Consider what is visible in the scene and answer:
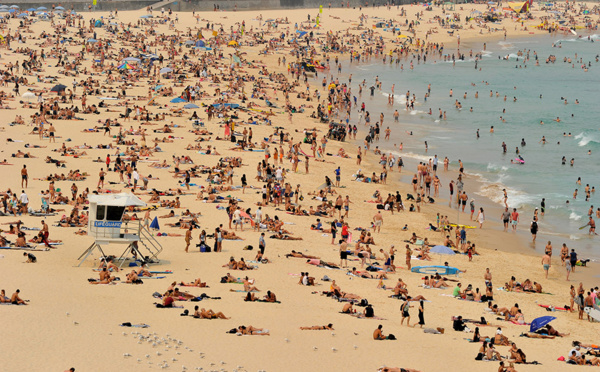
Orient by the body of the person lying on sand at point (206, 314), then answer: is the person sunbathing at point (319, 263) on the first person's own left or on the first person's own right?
on the first person's own left

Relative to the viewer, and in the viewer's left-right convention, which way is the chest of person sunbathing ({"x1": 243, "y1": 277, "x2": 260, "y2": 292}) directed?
facing to the right of the viewer

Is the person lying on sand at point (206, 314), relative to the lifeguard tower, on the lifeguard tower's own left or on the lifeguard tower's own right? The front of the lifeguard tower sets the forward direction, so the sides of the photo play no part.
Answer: on the lifeguard tower's own right

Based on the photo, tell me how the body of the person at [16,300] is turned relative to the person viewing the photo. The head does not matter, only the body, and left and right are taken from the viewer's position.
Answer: facing to the right of the viewer

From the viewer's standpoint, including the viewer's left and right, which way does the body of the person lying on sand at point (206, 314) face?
facing to the right of the viewer

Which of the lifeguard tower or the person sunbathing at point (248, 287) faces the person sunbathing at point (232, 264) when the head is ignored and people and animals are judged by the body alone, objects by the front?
the lifeguard tower

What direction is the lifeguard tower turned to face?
to the viewer's right

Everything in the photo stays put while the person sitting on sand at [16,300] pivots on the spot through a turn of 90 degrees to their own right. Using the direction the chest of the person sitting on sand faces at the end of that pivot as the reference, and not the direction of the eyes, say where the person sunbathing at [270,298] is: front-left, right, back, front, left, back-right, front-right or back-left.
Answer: left

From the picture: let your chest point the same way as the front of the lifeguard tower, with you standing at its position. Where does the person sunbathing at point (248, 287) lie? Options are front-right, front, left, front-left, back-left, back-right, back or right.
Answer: front-right

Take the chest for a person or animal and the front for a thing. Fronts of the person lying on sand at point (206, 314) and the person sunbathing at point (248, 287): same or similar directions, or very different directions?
same or similar directions
